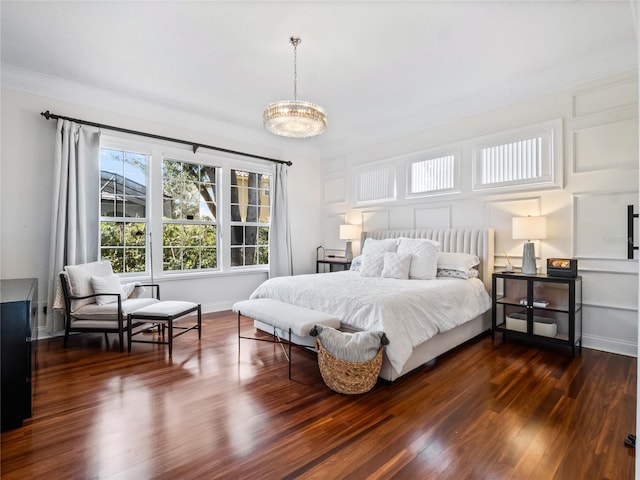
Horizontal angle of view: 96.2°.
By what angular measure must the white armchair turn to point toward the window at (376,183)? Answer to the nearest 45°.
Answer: approximately 45° to its left

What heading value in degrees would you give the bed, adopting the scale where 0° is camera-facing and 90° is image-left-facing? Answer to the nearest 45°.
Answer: approximately 45°

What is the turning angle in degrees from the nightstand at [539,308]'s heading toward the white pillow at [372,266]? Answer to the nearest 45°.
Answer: approximately 45° to its right

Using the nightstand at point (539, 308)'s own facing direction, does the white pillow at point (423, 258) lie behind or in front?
in front

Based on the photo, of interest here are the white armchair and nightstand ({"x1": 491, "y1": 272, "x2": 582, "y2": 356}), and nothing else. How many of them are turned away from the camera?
0

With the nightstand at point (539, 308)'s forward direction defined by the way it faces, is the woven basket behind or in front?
in front

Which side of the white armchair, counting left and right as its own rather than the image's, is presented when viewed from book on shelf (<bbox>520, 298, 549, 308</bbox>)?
front

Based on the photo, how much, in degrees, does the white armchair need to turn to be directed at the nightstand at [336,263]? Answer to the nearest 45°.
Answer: approximately 45° to its left

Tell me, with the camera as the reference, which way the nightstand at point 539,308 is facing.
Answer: facing the viewer and to the left of the viewer

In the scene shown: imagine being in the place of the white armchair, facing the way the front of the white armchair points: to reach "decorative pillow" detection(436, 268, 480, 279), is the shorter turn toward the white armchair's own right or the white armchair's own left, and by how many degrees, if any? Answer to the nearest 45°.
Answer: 0° — it already faces it

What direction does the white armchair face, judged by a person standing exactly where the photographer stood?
facing the viewer and to the right of the viewer
